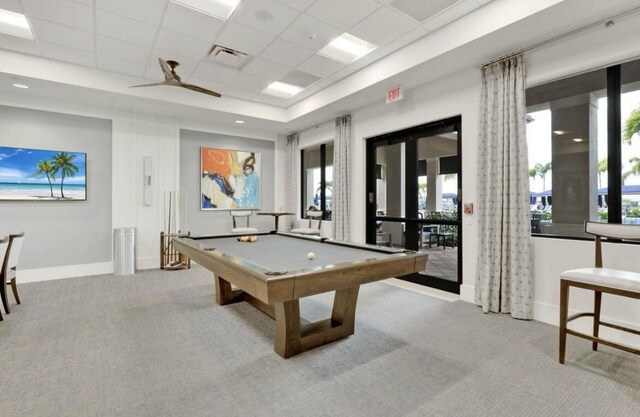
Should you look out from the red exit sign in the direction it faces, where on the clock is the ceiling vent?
The ceiling vent is roughly at 1 o'clock from the red exit sign.

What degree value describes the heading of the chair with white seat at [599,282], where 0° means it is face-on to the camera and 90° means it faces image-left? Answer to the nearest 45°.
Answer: approximately 45°

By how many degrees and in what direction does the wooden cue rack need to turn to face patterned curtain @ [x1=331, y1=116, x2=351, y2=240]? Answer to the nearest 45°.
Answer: approximately 45° to its left

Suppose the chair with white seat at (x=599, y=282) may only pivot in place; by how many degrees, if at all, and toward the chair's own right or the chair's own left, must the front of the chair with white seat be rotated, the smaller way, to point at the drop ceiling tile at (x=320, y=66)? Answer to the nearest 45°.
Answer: approximately 45° to the chair's own right

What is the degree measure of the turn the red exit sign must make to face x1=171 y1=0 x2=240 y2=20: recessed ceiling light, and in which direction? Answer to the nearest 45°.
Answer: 0° — it already faces it

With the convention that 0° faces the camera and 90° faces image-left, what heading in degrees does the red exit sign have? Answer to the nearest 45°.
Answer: approximately 45°

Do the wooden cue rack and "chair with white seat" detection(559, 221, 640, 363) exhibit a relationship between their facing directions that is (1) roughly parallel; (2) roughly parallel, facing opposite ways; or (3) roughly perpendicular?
roughly perpendicular

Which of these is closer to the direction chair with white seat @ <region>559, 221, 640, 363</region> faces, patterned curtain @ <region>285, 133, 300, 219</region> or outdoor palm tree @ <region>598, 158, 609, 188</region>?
the patterned curtain

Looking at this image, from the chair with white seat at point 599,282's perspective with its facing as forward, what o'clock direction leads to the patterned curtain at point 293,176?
The patterned curtain is roughly at 2 o'clock from the chair with white seat.
